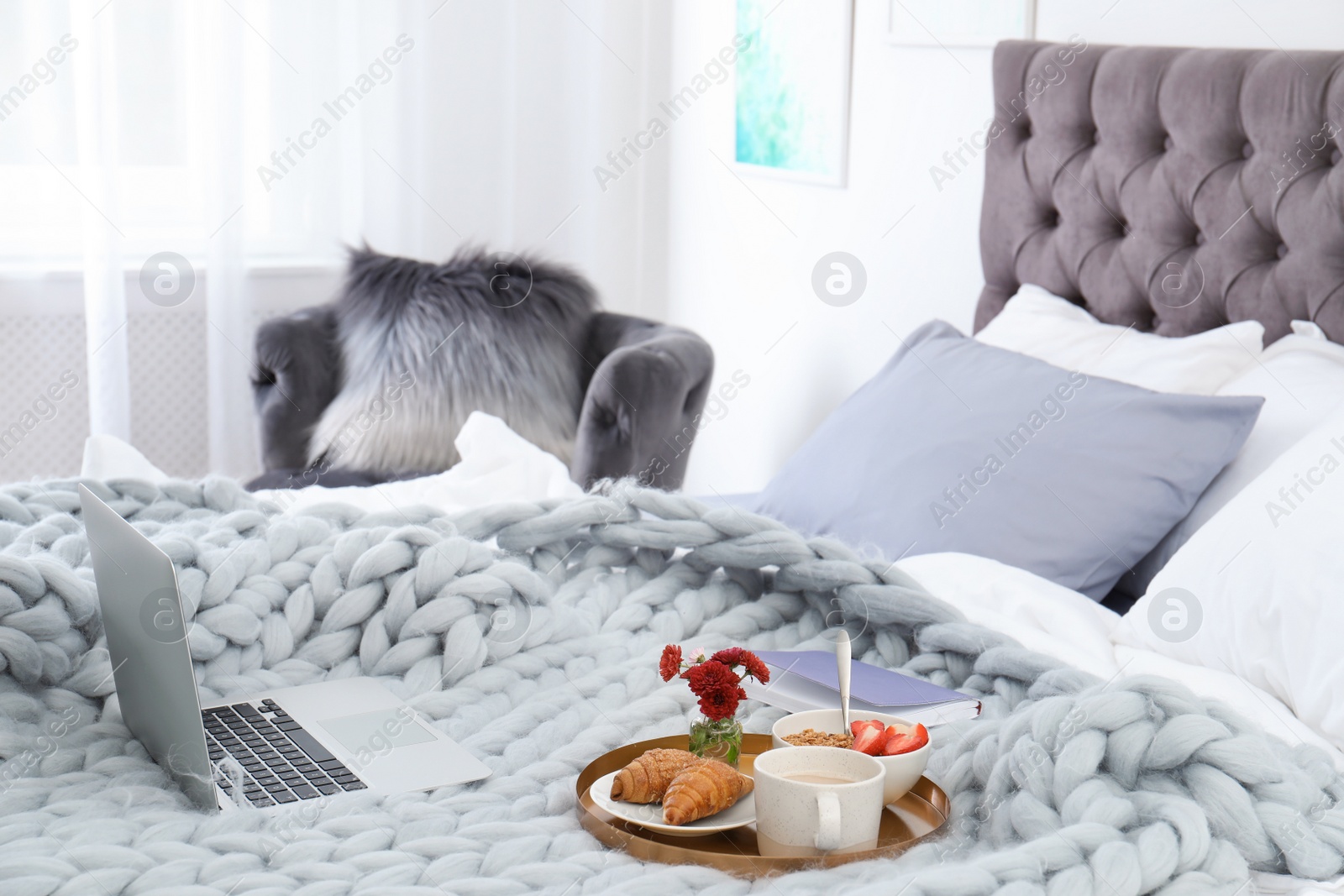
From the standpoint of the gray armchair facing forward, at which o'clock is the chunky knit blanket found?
The chunky knit blanket is roughly at 12 o'clock from the gray armchair.

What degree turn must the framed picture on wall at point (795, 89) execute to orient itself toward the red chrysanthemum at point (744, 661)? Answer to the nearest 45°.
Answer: approximately 45° to its left

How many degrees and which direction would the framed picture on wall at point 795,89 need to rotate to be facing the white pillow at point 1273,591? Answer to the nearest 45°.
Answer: approximately 45° to its left

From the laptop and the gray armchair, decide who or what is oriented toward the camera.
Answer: the gray armchair

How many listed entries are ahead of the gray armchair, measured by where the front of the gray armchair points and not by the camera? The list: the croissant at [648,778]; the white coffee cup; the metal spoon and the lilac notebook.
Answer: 4

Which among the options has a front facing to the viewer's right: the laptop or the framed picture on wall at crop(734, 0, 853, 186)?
the laptop

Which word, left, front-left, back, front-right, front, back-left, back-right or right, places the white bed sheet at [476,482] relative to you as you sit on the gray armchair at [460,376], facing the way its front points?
front

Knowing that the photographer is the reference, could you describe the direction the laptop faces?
facing to the right of the viewer

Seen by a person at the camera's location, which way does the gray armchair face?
facing the viewer

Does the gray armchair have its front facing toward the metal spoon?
yes

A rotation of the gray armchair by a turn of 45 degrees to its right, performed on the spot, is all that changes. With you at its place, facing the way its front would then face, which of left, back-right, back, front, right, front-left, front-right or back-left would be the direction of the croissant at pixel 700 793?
front-left

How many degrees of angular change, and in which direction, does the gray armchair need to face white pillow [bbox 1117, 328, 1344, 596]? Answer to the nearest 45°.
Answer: approximately 45° to its left

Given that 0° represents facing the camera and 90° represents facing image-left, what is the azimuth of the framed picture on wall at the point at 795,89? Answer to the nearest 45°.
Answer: approximately 45°

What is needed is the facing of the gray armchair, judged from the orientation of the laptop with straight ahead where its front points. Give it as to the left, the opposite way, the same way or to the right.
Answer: to the right

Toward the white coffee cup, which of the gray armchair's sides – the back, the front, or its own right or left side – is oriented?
front

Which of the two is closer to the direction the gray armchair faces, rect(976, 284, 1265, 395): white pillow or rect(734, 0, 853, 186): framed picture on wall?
the white pillow

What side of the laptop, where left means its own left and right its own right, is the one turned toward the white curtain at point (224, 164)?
left

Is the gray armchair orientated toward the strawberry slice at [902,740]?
yes
